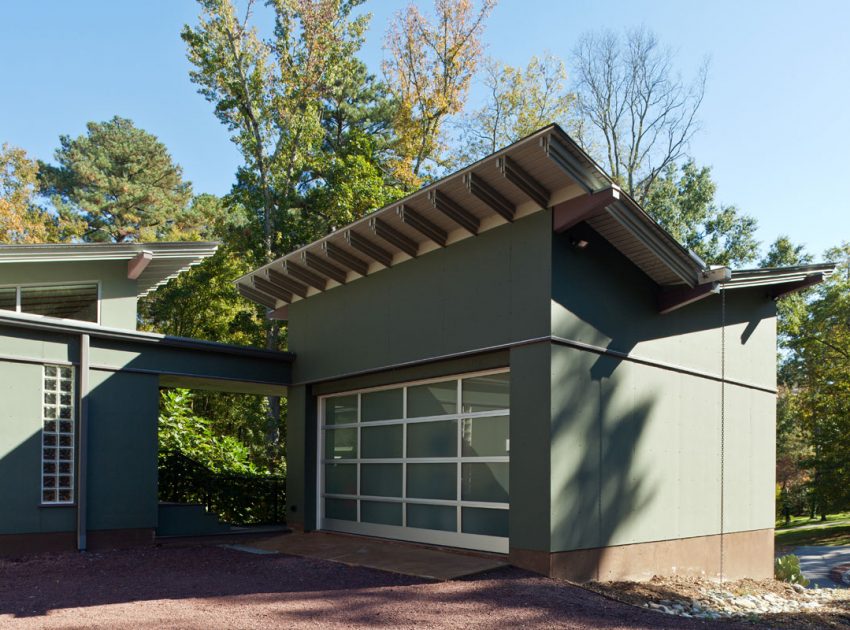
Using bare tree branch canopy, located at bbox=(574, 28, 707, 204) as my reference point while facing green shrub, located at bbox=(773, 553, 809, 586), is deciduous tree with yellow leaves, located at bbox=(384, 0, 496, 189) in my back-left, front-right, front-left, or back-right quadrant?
front-right

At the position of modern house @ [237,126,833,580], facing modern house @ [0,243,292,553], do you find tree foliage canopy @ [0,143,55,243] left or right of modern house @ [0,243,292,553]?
right

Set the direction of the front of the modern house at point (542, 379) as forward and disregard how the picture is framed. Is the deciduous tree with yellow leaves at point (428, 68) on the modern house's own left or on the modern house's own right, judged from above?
on the modern house's own right

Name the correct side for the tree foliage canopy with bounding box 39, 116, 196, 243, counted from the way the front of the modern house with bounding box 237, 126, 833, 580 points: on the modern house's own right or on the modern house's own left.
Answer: on the modern house's own right

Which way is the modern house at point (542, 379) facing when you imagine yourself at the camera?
facing the viewer and to the left of the viewer

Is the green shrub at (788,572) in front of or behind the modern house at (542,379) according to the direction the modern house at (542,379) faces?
behind

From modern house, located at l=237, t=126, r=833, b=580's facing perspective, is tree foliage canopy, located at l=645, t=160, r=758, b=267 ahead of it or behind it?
behind

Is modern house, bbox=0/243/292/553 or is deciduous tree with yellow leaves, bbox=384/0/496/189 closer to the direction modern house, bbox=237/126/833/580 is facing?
the modern house

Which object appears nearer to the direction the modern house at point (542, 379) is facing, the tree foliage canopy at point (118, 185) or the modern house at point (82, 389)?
the modern house

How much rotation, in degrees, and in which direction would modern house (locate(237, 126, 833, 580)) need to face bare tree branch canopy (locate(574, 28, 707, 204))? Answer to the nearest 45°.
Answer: approximately 135° to its right
